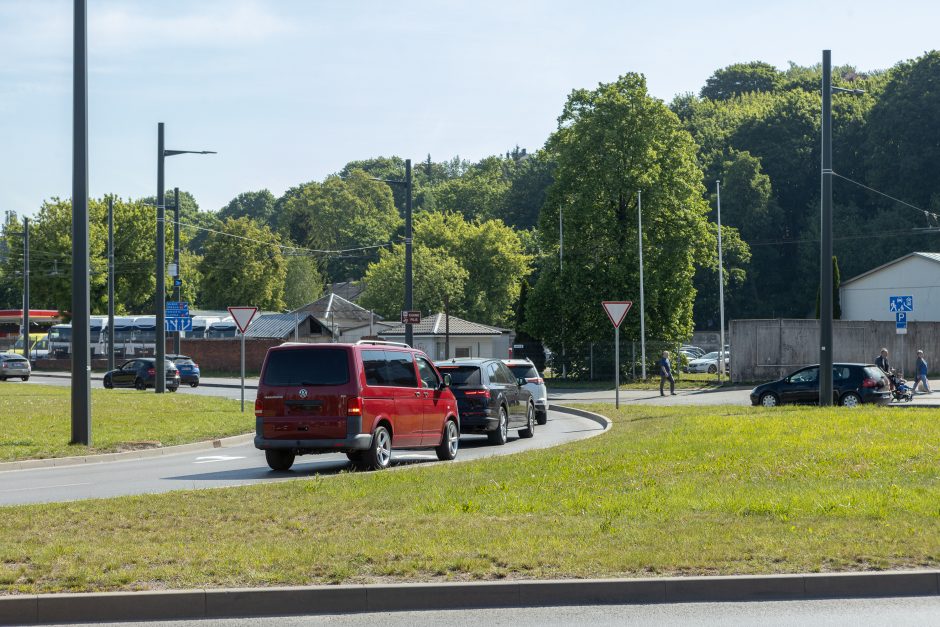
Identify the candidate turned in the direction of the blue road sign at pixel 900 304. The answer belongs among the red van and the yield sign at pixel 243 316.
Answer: the red van

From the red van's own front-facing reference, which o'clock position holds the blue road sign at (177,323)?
The blue road sign is roughly at 10 o'clock from the red van.

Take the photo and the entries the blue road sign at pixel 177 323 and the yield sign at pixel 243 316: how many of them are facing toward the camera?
2

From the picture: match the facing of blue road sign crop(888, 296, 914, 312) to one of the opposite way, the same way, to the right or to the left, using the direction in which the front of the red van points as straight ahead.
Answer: the opposite way

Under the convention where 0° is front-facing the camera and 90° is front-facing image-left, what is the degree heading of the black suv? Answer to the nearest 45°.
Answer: approximately 225°

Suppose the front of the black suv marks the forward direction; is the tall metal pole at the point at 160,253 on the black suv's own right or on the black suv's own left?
on the black suv's own left

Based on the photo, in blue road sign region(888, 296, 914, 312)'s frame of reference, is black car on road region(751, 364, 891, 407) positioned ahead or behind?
ahead

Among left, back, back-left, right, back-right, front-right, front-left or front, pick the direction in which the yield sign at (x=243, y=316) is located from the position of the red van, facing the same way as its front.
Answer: front-left

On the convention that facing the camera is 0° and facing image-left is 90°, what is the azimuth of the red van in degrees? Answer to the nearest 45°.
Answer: approximately 225°

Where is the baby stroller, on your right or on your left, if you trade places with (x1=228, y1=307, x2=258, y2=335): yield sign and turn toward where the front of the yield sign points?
on your left

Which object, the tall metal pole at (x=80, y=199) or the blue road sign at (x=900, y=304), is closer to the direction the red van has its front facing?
the blue road sign

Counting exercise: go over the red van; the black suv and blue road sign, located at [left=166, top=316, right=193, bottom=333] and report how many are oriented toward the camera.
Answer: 1

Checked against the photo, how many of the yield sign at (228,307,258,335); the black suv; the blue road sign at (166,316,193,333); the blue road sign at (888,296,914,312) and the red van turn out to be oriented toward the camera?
3

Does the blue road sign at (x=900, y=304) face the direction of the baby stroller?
yes

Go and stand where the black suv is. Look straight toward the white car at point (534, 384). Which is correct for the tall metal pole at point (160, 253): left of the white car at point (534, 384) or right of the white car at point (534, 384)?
left
